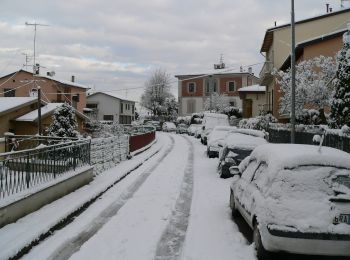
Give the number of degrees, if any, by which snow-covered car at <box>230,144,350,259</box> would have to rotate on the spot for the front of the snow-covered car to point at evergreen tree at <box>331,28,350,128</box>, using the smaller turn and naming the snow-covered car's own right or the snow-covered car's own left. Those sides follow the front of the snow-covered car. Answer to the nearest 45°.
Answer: approximately 45° to the snow-covered car's own right

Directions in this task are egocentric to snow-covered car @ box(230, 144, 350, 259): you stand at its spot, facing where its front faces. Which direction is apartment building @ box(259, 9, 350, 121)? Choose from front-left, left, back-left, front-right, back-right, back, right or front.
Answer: front-right

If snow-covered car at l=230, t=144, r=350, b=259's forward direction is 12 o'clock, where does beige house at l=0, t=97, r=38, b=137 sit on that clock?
The beige house is roughly at 12 o'clock from the snow-covered car.

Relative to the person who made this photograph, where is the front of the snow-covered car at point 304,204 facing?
facing away from the viewer and to the left of the viewer

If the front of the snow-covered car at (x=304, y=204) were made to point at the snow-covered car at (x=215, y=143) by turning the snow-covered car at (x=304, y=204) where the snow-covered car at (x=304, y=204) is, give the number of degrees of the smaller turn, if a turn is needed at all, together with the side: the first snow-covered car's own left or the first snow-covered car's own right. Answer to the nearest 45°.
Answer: approximately 45° to the first snow-covered car's own right

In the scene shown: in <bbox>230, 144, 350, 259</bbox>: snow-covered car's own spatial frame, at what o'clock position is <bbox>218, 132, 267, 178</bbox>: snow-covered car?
<bbox>218, 132, 267, 178</bbox>: snow-covered car is roughly at 1 o'clock from <bbox>230, 144, 350, 259</bbox>: snow-covered car.
